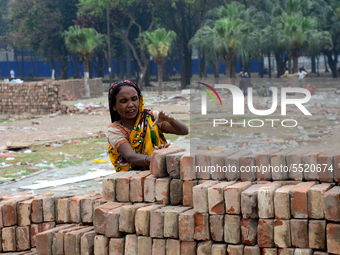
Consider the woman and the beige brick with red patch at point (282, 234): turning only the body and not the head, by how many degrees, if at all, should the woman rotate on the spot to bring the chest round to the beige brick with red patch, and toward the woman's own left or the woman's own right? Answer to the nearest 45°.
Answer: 0° — they already face it

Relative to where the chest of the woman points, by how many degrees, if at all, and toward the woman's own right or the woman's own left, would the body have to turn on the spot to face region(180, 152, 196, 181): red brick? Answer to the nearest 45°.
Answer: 0° — they already face it

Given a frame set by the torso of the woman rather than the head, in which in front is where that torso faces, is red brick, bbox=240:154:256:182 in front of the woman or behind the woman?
in front

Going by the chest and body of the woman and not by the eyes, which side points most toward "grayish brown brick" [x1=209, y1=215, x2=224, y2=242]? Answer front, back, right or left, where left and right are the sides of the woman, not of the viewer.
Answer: front

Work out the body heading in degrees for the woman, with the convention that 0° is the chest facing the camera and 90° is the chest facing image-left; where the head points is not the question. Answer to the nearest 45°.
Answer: approximately 315°

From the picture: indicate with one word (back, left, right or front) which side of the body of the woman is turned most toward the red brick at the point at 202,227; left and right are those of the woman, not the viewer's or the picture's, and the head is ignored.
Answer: front

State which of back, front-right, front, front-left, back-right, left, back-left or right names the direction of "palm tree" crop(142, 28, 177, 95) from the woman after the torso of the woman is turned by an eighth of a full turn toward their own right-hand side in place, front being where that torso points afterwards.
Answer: back

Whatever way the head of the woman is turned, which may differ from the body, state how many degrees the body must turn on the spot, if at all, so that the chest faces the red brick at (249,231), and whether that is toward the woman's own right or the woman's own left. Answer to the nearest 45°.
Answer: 0° — they already face it

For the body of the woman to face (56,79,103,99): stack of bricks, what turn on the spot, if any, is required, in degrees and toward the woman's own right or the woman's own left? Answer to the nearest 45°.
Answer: approximately 135° to the woman's own left

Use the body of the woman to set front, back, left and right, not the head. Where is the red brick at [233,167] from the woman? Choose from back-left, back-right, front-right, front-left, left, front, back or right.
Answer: front
